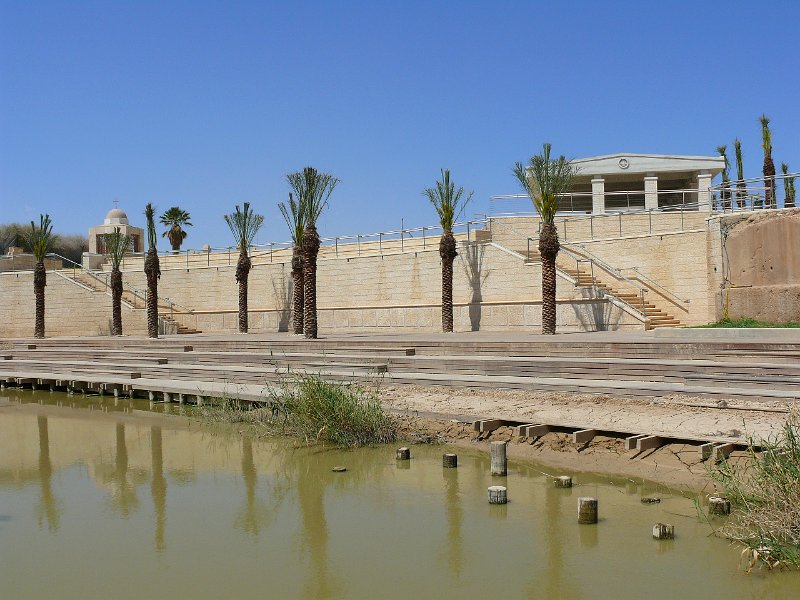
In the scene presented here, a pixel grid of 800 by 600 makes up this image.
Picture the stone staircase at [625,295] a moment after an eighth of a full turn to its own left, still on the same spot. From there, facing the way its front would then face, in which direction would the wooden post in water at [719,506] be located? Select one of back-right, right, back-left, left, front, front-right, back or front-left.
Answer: right

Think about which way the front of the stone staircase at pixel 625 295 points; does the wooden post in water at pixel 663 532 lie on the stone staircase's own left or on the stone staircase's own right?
on the stone staircase's own right

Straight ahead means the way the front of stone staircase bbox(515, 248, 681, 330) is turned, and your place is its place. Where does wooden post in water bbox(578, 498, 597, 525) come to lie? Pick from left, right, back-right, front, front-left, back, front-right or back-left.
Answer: front-right

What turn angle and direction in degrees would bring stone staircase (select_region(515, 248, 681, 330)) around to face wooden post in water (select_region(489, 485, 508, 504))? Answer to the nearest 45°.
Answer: approximately 45° to its right

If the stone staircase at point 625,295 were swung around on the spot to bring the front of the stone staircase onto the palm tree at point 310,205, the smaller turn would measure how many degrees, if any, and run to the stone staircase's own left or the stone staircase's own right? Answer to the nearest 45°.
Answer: approximately 135° to the stone staircase's own right

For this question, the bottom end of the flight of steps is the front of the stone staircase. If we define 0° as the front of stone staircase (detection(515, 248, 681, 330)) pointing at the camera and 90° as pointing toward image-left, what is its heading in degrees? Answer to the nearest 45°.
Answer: approximately 315°

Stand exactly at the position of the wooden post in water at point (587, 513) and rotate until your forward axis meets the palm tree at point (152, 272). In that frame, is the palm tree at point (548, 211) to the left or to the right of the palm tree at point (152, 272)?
right

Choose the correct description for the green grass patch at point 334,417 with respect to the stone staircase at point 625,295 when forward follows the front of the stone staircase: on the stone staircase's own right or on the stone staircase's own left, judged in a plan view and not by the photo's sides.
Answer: on the stone staircase's own right

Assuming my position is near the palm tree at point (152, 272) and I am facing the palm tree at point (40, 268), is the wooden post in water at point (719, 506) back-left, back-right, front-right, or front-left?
back-left

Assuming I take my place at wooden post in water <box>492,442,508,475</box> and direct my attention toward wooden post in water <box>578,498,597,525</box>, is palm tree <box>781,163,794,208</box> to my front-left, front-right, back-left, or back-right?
back-left

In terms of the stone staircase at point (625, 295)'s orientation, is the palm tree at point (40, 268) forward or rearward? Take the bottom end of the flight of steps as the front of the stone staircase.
rearward

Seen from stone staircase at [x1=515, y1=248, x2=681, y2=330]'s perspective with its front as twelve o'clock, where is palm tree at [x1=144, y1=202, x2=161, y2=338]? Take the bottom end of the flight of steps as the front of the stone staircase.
The palm tree is roughly at 5 o'clock from the stone staircase.

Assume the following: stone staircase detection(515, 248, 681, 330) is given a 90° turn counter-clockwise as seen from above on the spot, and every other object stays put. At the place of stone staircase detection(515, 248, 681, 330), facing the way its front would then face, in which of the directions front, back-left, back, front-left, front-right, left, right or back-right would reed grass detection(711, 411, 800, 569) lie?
back-right

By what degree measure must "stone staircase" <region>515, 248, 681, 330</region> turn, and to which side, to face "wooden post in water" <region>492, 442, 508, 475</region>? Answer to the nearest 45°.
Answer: approximately 45° to its right
